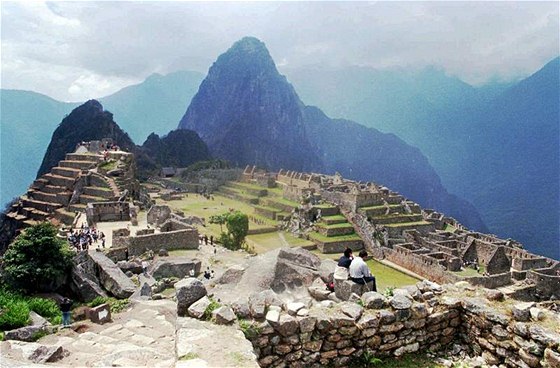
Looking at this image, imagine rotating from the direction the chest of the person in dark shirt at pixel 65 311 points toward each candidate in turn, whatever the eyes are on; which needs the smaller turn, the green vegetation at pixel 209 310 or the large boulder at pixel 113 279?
the large boulder

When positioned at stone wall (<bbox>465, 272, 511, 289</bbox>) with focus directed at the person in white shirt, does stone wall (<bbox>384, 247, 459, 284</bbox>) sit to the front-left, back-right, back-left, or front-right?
back-right

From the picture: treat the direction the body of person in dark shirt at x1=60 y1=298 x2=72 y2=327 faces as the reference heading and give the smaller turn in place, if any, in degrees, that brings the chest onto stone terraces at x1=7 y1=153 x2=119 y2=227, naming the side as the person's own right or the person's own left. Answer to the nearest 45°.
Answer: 0° — they already face it

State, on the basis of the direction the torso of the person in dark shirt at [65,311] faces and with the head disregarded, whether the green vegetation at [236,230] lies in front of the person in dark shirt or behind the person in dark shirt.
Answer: in front

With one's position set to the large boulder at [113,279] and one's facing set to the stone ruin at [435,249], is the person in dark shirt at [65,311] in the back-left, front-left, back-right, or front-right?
back-right

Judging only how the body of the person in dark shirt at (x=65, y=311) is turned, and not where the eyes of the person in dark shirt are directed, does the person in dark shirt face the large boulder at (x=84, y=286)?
yes

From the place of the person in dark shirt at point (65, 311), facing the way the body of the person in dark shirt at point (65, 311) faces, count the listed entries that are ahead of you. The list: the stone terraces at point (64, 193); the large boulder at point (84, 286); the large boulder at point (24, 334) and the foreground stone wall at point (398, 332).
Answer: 2

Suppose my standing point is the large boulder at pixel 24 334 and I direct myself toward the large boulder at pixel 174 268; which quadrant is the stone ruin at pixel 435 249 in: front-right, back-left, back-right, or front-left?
front-right

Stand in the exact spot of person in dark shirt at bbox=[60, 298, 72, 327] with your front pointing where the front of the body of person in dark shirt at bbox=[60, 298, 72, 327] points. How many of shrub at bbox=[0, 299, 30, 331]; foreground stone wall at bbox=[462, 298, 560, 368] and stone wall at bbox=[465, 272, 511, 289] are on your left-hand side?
1

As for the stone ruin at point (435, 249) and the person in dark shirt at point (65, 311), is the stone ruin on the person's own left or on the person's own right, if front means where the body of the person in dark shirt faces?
on the person's own right

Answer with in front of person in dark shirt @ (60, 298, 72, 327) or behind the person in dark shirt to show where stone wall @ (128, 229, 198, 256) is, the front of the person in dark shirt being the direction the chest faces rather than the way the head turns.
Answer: in front

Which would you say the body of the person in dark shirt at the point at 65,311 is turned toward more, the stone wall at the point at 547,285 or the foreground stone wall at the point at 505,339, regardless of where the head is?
the stone wall

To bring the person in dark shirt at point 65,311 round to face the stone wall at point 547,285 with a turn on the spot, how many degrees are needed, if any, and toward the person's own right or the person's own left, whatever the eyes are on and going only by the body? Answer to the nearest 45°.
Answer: approximately 90° to the person's own right
